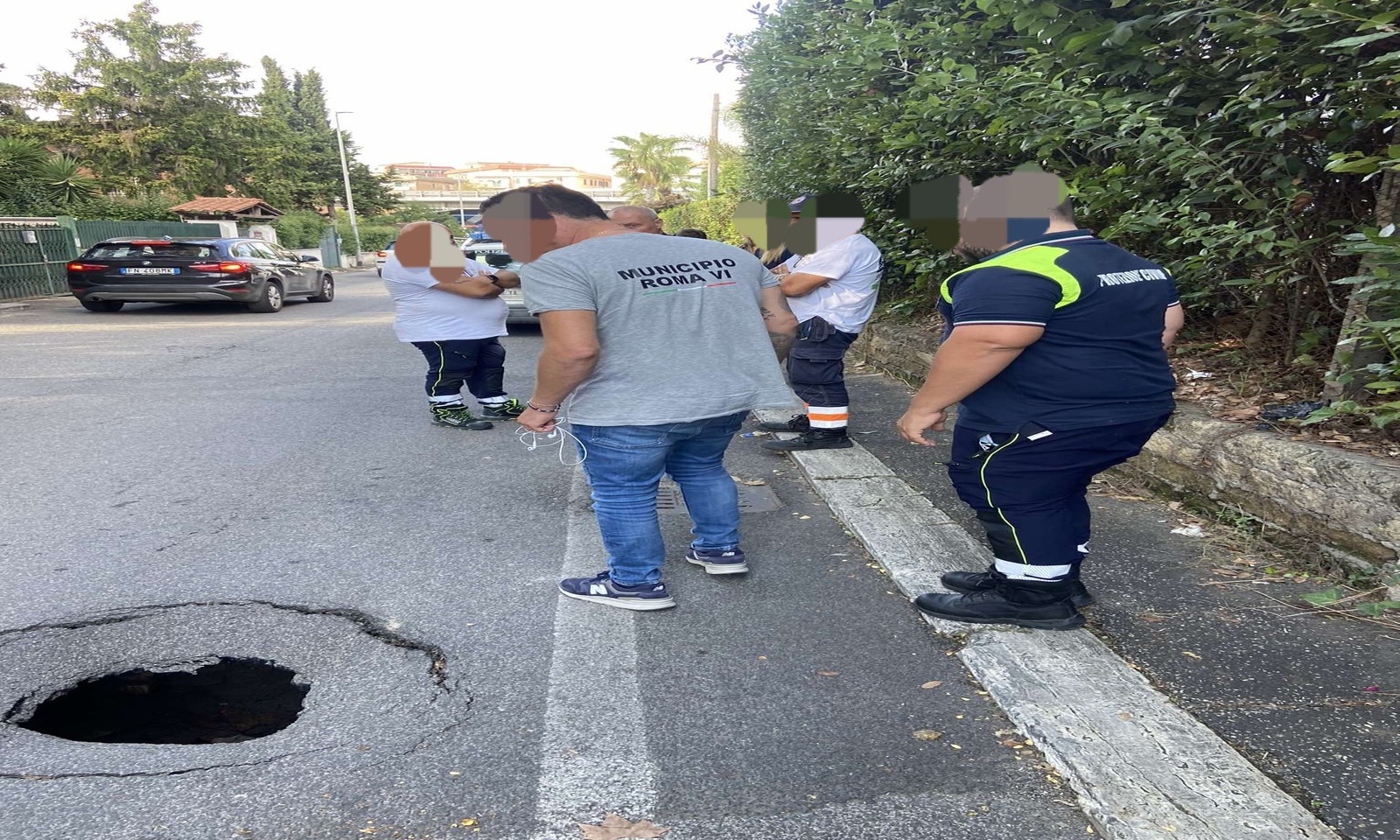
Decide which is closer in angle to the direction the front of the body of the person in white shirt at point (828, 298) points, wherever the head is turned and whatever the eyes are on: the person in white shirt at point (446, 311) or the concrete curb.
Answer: the person in white shirt

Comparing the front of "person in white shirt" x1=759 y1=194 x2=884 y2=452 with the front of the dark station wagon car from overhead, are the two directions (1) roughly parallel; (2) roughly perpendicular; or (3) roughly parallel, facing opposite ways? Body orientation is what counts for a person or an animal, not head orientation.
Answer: roughly perpendicular

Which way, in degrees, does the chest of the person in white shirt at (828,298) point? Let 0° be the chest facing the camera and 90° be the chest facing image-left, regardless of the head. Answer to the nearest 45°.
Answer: approximately 90°

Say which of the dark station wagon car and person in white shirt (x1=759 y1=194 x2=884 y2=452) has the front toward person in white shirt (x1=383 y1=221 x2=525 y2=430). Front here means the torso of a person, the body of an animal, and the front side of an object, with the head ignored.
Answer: person in white shirt (x1=759 y1=194 x2=884 y2=452)

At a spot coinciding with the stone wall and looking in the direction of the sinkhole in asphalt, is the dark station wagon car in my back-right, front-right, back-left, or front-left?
front-right

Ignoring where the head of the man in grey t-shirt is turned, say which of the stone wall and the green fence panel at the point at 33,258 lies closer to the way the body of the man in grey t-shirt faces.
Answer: the green fence panel

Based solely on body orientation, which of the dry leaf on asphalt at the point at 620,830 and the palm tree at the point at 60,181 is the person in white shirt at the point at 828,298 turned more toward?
the palm tree

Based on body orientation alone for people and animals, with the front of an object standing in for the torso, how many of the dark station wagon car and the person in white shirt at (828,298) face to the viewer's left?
1

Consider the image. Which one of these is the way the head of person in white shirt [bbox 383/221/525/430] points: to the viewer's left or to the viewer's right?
to the viewer's right

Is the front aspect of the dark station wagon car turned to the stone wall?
no

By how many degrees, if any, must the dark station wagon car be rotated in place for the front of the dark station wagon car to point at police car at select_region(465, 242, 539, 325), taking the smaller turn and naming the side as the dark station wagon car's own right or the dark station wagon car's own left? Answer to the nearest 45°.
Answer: approximately 90° to the dark station wagon car's own right

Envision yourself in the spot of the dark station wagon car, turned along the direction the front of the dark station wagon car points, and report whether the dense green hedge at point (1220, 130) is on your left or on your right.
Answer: on your right

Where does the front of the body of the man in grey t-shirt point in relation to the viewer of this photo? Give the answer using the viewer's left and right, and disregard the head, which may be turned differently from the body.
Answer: facing away from the viewer and to the left of the viewer

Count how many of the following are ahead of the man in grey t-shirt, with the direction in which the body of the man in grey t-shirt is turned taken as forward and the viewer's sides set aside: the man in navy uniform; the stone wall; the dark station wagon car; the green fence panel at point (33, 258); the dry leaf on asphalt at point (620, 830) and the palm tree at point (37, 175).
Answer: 3

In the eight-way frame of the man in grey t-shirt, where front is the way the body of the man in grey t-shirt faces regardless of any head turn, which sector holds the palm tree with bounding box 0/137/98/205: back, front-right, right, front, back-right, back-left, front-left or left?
front

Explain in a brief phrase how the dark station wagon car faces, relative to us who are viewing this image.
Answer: facing away from the viewer and to the right of the viewer

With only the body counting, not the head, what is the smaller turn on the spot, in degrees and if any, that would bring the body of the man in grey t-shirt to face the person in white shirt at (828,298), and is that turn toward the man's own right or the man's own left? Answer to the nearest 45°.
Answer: approximately 90° to the man's own right

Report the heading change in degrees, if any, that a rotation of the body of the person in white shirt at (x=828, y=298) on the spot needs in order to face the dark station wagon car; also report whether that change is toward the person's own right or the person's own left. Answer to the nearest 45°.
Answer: approximately 45° to the person's own right
